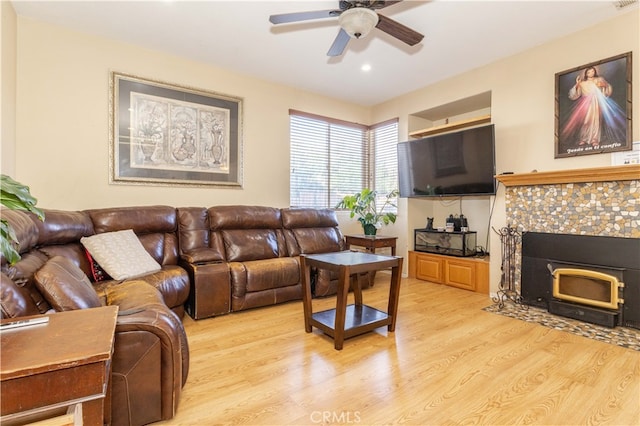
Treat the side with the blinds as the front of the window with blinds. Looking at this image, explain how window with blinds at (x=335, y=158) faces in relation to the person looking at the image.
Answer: facing the viewer and to the right of the viewer

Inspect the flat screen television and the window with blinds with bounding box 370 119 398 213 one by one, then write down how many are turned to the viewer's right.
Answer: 0

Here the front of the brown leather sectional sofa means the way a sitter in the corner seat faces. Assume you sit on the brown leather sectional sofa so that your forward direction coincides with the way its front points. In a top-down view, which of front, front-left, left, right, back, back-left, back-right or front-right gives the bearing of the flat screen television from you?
front-left

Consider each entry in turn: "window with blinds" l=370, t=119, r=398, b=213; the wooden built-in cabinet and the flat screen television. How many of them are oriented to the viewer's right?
0

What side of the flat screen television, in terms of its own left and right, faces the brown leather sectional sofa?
front

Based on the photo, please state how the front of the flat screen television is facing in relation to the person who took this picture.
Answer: facing the viewer and to the left of the viewer

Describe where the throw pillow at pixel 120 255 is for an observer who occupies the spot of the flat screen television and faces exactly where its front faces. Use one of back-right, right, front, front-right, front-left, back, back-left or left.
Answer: front

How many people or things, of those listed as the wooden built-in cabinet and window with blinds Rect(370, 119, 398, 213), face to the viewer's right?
0

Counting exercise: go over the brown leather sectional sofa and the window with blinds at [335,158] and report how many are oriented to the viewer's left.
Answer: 0

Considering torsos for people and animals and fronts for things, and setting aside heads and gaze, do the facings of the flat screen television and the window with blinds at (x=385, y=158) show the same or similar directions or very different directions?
same or similar directions

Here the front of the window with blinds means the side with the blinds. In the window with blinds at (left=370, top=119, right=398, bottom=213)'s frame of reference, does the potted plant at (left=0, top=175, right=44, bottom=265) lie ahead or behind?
ahead

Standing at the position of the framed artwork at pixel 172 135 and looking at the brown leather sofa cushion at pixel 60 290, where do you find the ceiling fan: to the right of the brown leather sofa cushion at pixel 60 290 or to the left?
left

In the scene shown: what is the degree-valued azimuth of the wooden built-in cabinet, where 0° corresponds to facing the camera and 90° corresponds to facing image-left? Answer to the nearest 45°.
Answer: approximately 45°

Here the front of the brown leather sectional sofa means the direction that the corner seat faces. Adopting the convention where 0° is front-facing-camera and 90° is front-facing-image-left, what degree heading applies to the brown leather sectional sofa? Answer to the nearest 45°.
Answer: approximately 315°
